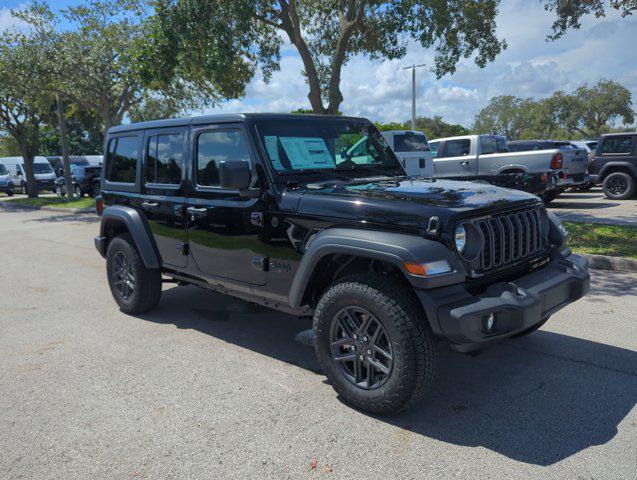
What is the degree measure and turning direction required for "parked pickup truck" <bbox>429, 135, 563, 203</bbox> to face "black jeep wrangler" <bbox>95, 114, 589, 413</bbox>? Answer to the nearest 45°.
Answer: approximately 135° to its left

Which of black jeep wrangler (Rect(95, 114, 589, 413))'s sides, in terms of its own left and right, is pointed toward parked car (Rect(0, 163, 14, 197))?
back

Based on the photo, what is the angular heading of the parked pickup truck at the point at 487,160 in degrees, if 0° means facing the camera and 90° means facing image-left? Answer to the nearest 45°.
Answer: approximately 135°

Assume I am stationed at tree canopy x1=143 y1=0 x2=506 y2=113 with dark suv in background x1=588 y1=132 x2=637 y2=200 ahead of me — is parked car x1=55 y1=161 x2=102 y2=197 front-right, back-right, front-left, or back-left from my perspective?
back-left

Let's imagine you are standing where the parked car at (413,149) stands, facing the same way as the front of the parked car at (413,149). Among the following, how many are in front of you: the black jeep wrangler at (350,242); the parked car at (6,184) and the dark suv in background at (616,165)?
1
